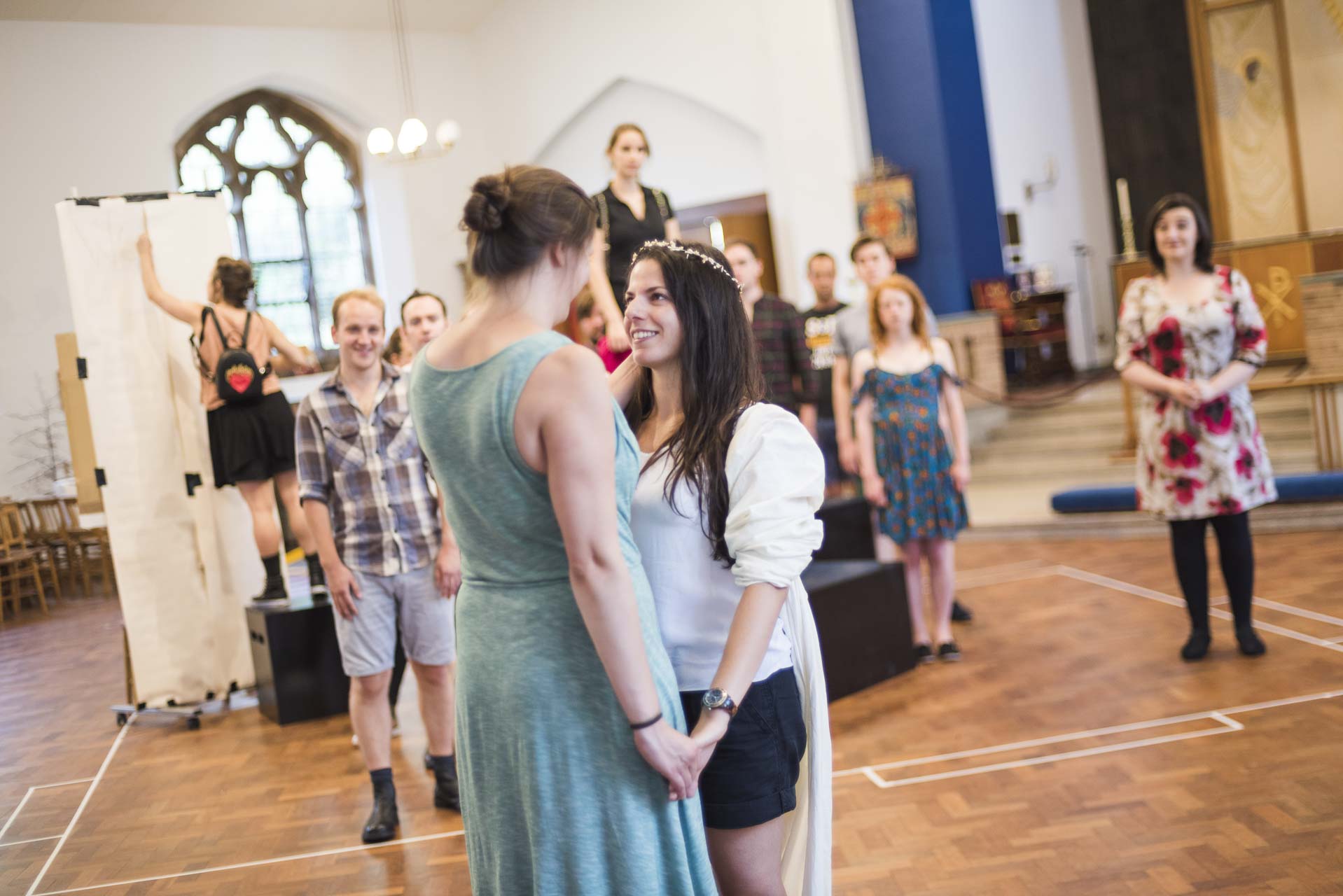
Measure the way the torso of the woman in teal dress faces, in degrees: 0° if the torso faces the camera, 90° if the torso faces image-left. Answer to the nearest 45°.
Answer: approximately 225°

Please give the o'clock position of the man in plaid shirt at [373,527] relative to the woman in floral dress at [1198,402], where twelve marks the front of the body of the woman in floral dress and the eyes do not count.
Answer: The man in plaid shirt is roughly at 2 o'clock from the woman in floral dress.

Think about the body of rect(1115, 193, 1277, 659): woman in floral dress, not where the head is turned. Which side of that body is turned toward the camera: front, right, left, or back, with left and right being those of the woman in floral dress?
front

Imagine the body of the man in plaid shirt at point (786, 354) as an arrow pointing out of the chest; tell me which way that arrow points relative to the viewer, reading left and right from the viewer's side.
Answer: facing the viewer and to the left of the viewer

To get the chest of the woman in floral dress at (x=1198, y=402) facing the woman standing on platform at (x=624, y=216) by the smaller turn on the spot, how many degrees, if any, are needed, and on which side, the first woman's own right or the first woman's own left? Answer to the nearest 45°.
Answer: approximately 90° to the first woman's own right

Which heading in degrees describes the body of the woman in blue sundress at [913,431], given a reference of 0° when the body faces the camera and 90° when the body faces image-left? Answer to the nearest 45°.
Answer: approximately 0°

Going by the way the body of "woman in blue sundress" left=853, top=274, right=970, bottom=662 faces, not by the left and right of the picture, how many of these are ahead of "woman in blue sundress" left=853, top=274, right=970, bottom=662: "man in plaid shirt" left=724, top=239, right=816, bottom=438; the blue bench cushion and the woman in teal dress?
1

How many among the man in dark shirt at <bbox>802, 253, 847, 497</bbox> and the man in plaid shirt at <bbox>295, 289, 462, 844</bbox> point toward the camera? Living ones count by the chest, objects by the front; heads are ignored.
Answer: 2

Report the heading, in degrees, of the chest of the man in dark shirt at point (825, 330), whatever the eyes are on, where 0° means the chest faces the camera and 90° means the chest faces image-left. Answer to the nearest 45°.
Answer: approximately 0°
